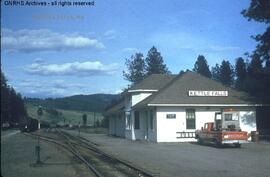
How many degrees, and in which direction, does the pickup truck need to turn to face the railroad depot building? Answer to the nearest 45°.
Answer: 0° — it already faces it

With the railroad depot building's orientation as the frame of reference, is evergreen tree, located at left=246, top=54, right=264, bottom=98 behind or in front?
behind

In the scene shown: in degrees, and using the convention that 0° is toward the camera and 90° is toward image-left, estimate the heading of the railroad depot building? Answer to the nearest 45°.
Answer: approximately 90°

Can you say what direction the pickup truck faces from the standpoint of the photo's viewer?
facing away from the viewer and to the left of the viewer

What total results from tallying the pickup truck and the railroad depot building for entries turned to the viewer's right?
0

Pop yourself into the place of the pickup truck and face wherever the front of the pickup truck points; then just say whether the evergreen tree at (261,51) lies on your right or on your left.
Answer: on your right
